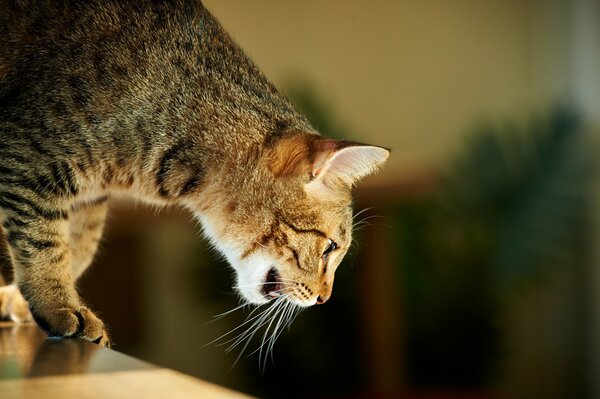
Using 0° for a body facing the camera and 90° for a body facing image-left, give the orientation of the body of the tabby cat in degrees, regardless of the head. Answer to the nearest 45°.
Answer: approximately 270°
